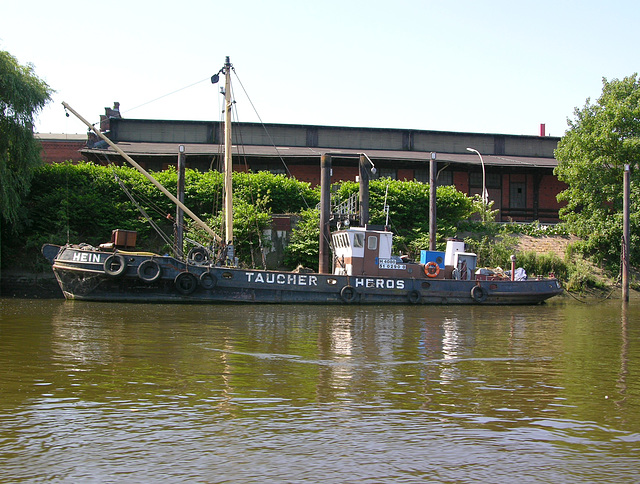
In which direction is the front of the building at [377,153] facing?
toward the camera

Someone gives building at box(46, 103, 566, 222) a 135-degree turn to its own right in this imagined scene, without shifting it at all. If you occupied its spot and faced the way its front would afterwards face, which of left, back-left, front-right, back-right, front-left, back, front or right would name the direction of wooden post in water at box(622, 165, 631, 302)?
back

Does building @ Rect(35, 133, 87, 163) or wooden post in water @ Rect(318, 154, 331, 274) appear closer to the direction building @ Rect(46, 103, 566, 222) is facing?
the wooden post in water

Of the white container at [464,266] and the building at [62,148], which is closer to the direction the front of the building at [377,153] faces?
the white container

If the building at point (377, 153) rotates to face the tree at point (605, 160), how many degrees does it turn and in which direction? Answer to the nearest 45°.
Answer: approximately 45° to its left

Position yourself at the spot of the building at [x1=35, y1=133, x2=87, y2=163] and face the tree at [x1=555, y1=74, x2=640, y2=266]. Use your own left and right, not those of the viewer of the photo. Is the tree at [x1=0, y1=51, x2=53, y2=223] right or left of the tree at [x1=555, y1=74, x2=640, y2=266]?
right

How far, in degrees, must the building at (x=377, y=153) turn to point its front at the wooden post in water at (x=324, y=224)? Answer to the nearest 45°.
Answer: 0° — it already faces it

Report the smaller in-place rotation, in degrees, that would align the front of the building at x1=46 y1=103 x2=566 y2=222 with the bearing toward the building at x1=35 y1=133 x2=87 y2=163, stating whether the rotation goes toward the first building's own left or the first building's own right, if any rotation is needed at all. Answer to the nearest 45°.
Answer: approximately 90° to the first building's own right

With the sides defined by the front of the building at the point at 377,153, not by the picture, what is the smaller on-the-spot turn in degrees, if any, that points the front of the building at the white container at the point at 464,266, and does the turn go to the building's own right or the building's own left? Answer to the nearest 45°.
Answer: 0° — it already faces it

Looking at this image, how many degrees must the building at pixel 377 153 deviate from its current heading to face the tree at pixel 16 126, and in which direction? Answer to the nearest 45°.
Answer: approximately 45° to its right

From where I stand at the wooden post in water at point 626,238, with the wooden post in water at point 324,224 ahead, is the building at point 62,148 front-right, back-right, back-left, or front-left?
front-right

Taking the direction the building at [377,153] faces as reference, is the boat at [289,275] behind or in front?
in front
